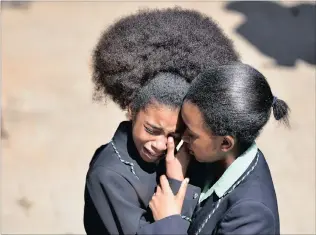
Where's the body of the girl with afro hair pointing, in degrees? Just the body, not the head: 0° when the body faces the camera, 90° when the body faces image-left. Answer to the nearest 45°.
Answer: approximately 315°
